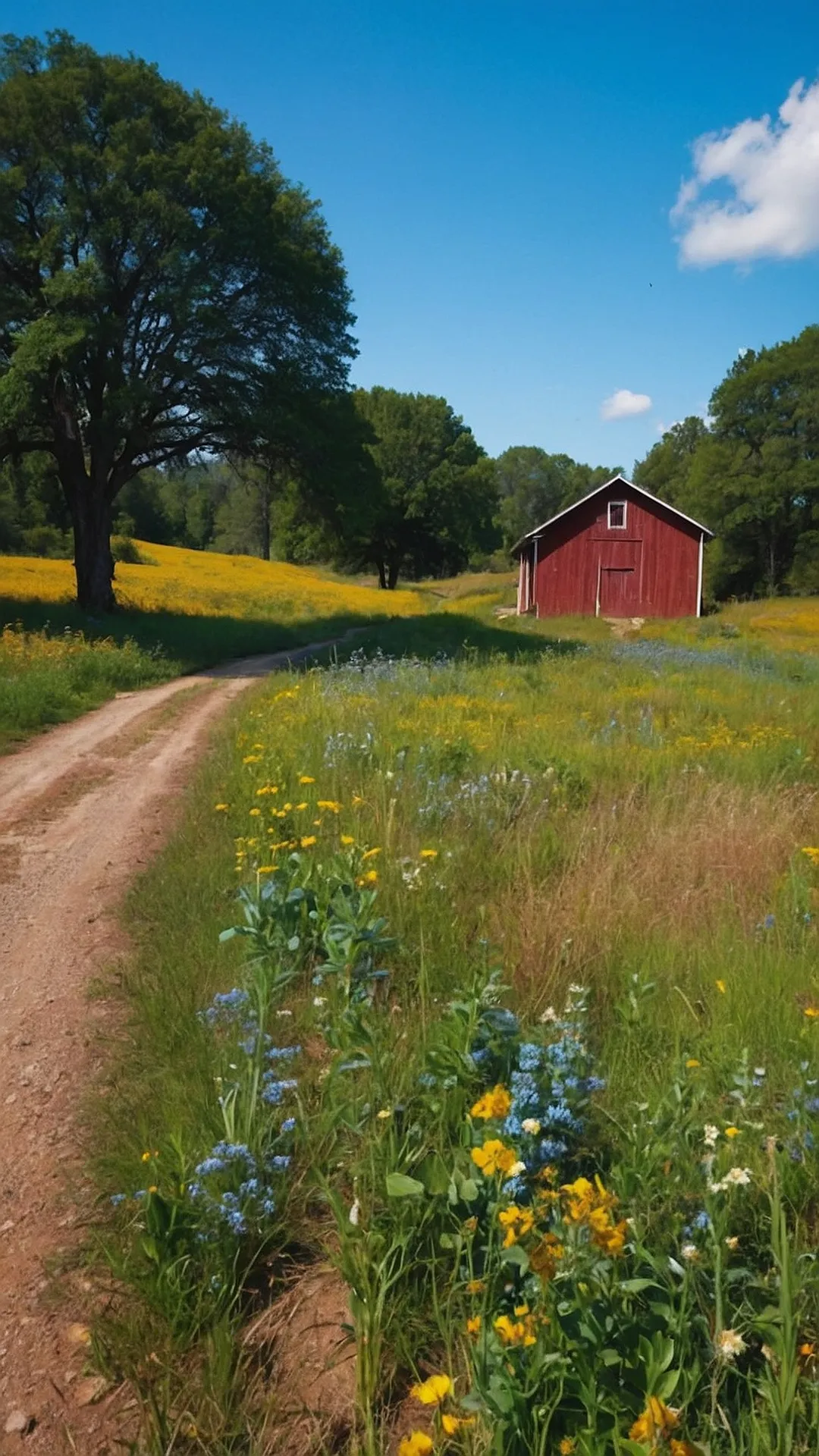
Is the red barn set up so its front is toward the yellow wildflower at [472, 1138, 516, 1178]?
yes

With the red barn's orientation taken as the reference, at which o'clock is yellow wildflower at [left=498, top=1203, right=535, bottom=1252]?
The yellow wildflower is roughly at 12 o'clock from the red barn.

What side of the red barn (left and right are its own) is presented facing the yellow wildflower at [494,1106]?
front

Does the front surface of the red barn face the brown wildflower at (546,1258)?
yes

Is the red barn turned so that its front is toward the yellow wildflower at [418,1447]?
yes

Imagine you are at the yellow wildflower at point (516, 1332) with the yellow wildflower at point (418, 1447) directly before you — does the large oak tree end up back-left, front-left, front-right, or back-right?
back-right

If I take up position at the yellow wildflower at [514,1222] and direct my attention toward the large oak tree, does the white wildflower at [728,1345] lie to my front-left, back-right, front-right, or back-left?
back-right

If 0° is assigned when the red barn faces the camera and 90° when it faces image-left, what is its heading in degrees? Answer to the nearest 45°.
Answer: approximately 0°

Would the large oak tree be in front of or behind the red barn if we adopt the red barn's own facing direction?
in front
